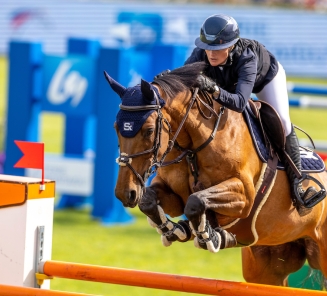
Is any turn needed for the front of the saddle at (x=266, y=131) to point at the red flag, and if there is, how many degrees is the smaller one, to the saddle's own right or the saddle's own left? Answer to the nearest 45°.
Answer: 0° — it already faces it

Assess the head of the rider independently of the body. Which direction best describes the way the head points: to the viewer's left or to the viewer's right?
to the viewer's left

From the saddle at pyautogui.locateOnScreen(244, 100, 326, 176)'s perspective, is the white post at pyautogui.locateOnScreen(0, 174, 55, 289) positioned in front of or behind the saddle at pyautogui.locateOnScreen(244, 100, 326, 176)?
in front

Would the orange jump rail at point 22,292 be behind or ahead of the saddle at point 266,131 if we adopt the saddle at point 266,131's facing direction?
ahead

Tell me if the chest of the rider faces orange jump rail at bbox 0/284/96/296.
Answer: yes

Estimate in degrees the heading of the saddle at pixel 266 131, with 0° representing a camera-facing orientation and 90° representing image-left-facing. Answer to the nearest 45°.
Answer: approximately 45°

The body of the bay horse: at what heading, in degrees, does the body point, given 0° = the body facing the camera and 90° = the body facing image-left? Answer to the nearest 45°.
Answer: approximately 45°

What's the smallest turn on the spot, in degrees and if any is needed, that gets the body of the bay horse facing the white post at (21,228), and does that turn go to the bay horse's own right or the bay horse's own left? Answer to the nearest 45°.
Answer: approximately 45° to the bay horse's own right

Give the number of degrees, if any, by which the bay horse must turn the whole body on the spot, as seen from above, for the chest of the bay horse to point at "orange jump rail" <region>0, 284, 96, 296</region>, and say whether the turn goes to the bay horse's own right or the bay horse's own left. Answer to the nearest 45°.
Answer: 0° — it already faces it
